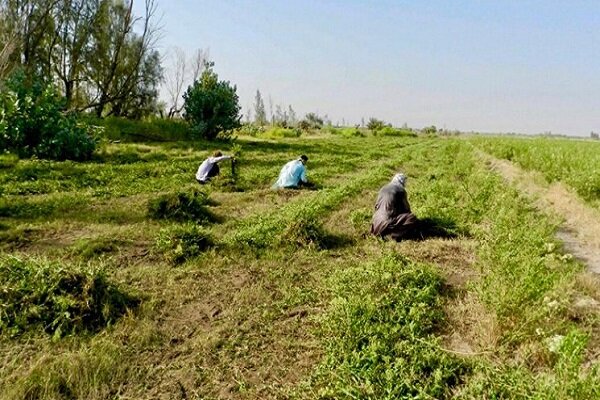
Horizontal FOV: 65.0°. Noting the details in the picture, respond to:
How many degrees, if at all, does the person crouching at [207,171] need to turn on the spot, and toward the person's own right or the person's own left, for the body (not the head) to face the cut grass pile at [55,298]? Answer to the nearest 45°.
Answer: approximately 90° to the person's own right

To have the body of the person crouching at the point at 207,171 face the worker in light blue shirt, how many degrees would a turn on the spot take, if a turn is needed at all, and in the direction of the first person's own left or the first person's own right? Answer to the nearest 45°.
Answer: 0° — they already face them

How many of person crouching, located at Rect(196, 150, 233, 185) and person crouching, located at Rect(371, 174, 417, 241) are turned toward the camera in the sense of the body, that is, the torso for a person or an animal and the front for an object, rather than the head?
0

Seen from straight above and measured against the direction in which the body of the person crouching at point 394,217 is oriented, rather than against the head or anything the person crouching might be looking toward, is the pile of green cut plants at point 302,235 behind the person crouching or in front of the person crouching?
behind

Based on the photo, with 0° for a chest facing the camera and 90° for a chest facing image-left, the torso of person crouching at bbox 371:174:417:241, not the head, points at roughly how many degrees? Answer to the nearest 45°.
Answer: approximately 225°

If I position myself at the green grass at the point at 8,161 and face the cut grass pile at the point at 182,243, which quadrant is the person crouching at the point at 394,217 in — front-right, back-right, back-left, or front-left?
front-left

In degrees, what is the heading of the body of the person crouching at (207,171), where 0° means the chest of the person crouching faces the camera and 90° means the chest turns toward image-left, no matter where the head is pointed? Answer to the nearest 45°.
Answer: approximately 270°

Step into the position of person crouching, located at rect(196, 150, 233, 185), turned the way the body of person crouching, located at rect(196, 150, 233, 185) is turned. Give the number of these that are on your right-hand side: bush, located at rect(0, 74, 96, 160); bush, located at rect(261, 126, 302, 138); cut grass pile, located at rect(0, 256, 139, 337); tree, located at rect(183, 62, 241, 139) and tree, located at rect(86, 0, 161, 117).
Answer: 1

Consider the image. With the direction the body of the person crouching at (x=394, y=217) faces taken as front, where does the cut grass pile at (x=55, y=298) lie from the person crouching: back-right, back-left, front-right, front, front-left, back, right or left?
back

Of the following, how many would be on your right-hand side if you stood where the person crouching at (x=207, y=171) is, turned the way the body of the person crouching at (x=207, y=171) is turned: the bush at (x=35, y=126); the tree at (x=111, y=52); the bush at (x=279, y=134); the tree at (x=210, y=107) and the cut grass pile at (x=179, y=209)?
1
